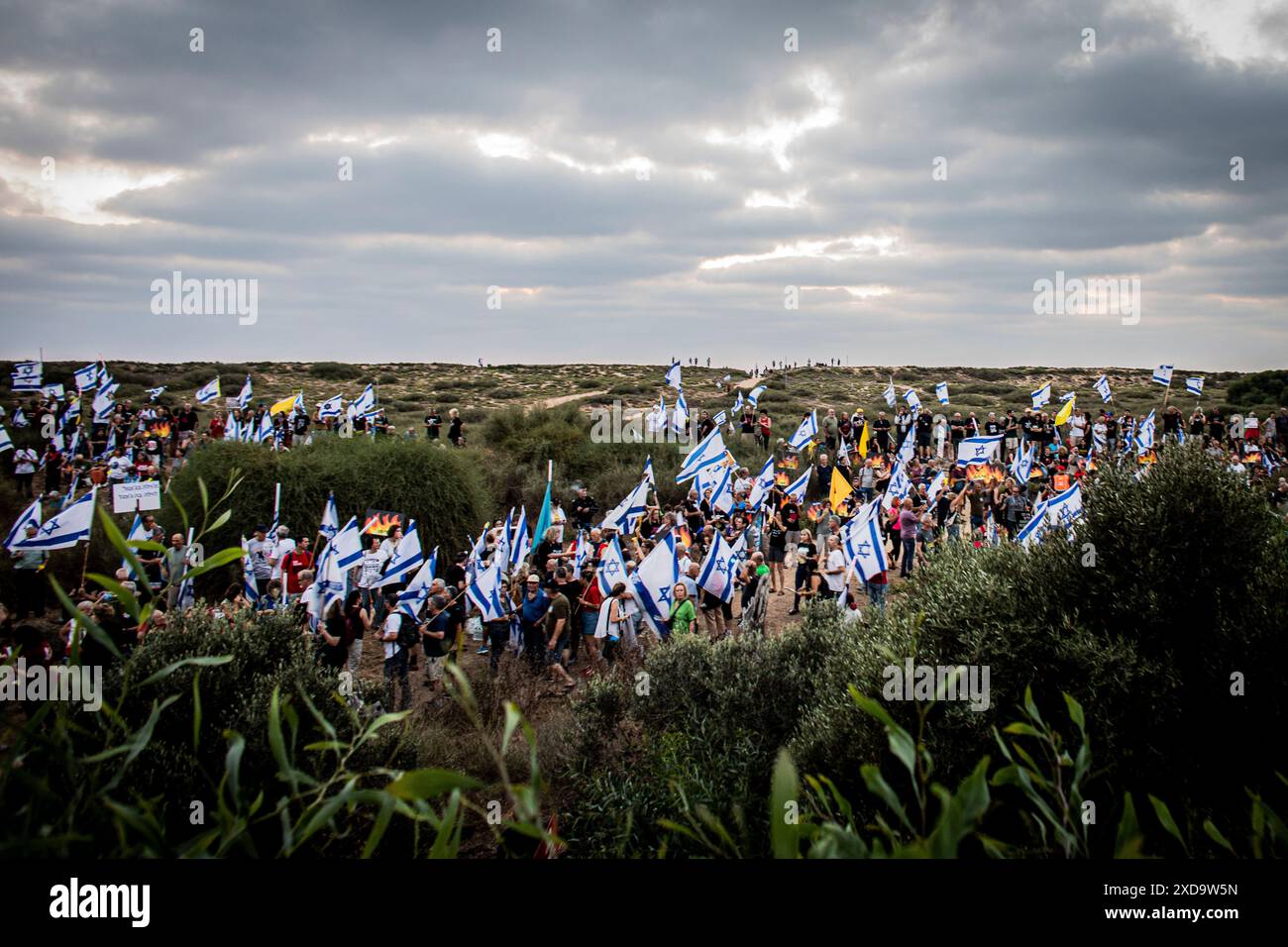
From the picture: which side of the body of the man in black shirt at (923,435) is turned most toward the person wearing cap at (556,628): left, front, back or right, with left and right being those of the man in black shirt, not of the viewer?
front

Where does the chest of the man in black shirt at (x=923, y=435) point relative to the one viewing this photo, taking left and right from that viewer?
facing the viewer

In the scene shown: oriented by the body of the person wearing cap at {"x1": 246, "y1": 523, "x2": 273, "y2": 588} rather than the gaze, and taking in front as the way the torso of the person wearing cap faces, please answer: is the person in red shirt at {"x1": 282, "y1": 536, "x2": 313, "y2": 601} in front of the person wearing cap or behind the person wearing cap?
in front

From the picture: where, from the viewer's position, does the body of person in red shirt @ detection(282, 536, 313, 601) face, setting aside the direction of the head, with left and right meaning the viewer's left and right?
facing the viewer and to the right of the viewer

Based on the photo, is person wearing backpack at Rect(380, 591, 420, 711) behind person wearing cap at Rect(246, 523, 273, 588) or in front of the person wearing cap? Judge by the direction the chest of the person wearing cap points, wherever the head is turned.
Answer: in front

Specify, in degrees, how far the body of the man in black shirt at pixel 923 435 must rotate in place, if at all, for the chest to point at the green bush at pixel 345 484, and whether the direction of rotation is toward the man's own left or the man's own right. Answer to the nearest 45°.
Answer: approximately 45° to the man's own right

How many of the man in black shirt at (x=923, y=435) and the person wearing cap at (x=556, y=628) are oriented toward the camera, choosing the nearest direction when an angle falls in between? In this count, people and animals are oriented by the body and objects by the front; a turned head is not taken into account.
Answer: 1
